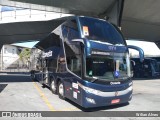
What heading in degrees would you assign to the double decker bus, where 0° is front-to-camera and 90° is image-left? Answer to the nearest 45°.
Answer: approximately 315°

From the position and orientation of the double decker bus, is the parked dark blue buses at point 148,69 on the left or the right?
on its left
